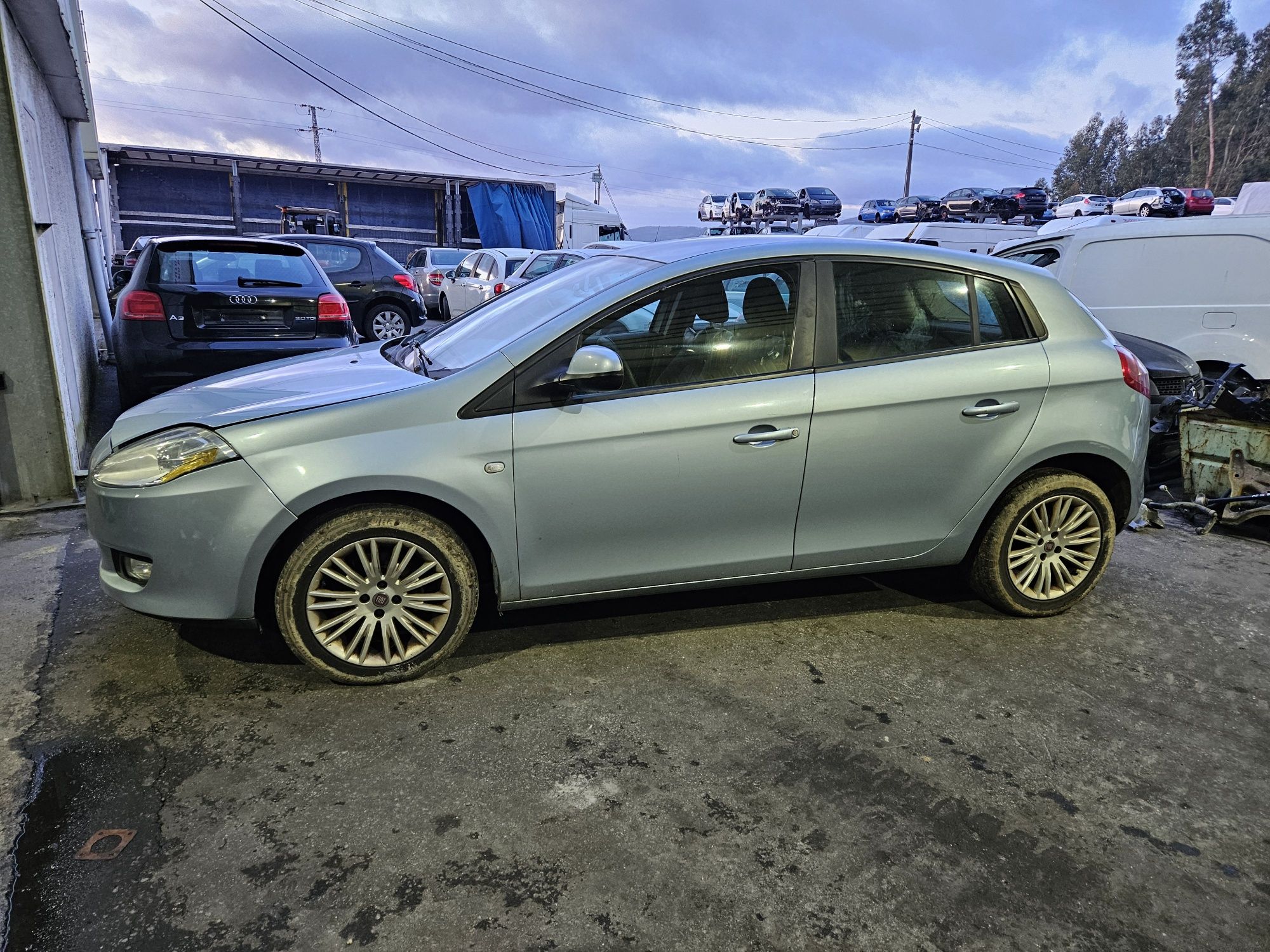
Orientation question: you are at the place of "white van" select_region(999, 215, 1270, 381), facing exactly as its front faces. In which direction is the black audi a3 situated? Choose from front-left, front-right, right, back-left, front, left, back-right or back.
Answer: front-left

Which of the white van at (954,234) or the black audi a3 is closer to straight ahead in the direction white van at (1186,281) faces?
the black audi a3

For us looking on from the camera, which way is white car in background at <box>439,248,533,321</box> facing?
facing away from the viewer and to the left of the viewer

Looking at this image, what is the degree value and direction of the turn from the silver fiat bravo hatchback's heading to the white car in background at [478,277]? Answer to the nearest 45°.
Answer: approximately 90° to its right

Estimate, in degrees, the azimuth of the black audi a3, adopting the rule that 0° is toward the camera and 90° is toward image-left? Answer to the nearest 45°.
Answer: approximately 180°

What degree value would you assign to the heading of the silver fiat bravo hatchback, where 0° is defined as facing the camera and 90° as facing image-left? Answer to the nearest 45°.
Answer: approximately 90°

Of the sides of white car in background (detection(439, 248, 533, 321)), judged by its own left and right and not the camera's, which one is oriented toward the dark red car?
right

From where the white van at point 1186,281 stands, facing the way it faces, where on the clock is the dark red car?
The dark red car is roughly at 3 o'clock from the white van.

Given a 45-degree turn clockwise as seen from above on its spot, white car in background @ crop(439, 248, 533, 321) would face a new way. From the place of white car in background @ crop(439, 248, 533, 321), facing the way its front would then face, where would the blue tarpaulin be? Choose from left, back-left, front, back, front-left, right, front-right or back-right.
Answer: front

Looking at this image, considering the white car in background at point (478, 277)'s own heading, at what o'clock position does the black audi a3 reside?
The black audi a3 is roughly at 8 o'clock from the white car in background.

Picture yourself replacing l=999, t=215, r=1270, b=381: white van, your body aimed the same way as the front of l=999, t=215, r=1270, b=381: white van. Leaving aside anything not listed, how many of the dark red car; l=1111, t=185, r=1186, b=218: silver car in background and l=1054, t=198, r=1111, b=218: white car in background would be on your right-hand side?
3

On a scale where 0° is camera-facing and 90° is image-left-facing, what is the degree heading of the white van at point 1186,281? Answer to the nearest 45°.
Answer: approximately 90°

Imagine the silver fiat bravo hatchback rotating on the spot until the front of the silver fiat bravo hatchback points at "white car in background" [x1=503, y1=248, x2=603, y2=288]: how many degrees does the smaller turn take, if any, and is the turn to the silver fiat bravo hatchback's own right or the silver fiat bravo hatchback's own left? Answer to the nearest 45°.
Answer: approximately 90° to the silver fiat bravo hatchback's own right

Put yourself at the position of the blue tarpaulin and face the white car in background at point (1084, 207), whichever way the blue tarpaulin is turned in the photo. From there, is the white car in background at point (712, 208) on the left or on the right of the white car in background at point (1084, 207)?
left

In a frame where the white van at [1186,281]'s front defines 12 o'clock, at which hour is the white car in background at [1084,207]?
The white car in background is roughly at 3 o'clock from the white van.
